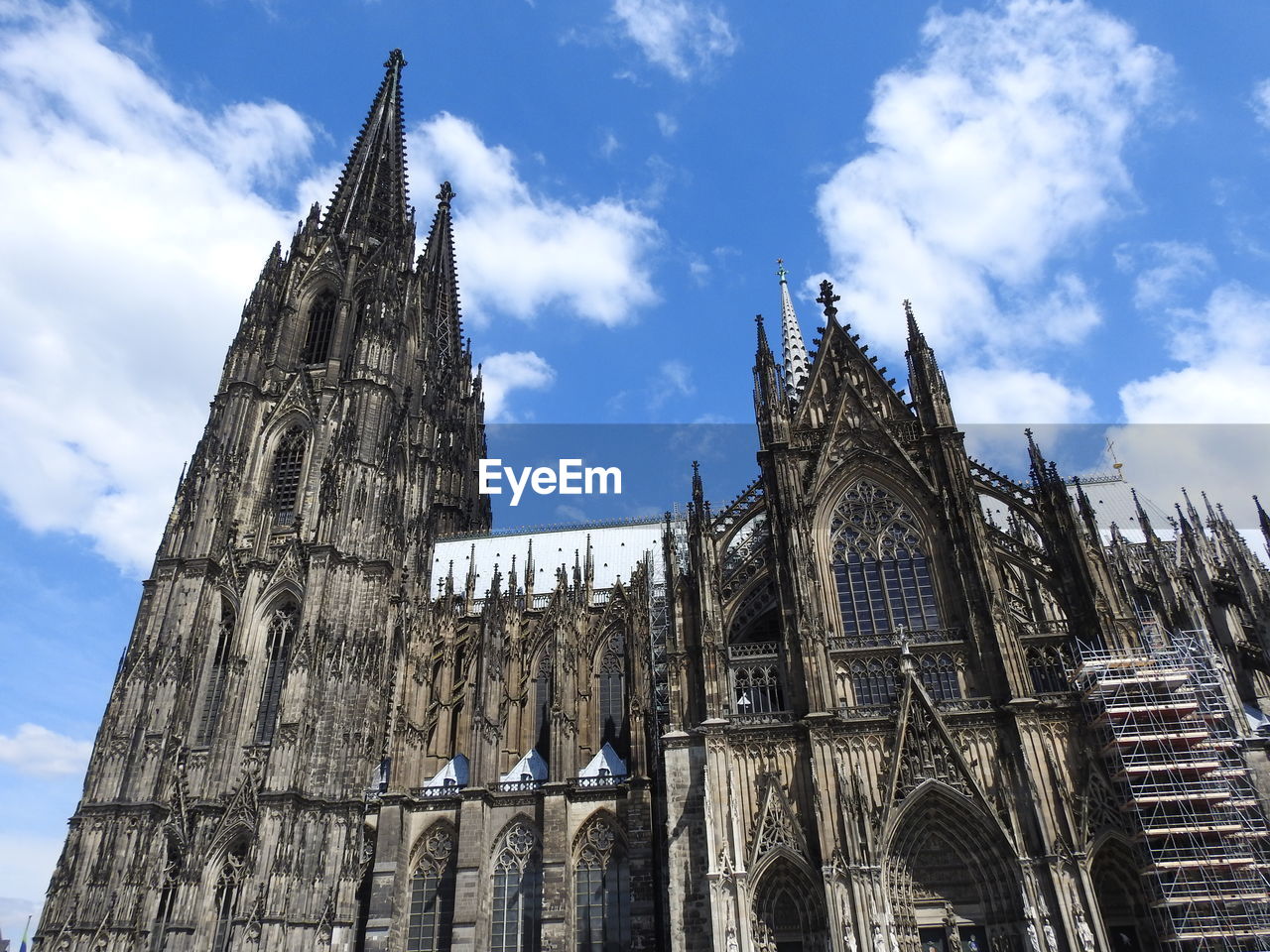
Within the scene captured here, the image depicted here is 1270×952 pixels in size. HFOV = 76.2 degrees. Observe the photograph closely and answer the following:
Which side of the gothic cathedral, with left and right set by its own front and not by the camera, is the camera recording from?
left
